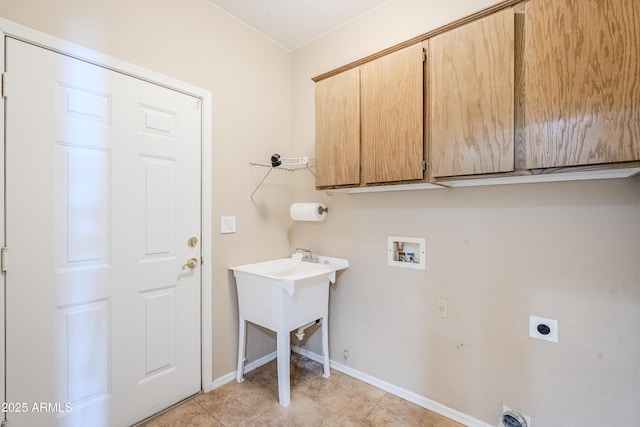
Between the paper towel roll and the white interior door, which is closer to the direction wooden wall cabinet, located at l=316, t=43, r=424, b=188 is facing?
the white interior door

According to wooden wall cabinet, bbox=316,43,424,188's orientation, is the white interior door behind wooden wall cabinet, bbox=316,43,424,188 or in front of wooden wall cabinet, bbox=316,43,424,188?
in front

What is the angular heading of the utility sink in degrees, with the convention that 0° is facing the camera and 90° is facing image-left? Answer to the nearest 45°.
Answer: approximately 45°

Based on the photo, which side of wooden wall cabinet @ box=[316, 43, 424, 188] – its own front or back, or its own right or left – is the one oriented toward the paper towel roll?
right

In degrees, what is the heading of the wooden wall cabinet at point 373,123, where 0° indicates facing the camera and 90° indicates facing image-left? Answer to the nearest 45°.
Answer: approximately 45°

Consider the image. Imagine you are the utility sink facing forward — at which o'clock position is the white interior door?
The white interior door is roughly at 1 o'clock from the utility sink.
